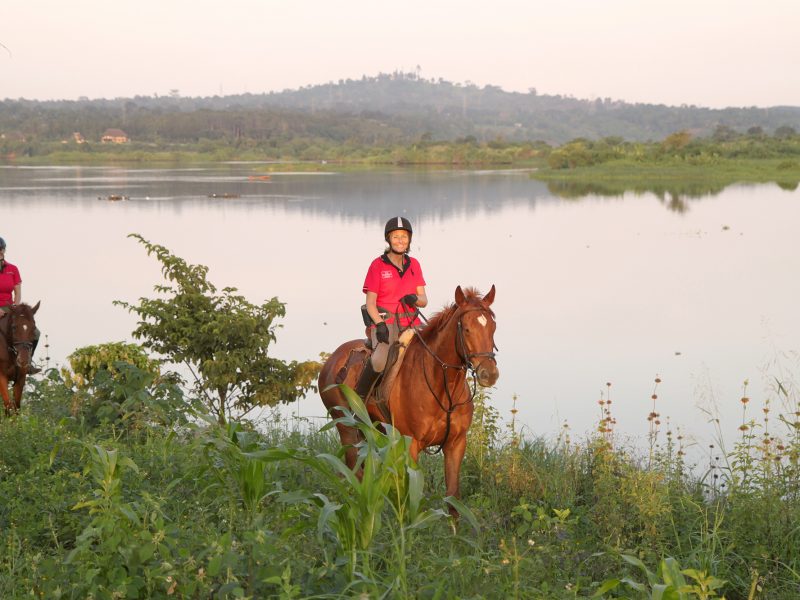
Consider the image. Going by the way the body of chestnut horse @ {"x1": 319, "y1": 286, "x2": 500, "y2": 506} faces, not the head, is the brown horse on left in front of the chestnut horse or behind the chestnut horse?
behind

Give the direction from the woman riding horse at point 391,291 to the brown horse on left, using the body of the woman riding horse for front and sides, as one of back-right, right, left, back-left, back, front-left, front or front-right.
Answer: back

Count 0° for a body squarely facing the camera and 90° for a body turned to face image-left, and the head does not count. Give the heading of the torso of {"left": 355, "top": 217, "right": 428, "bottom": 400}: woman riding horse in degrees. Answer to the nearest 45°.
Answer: approximately 315°

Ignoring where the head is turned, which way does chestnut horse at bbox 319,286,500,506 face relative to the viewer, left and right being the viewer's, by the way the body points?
facing the viewer and to the right of the viewer

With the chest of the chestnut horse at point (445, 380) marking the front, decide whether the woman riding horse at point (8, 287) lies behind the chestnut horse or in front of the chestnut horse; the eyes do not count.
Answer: behind
